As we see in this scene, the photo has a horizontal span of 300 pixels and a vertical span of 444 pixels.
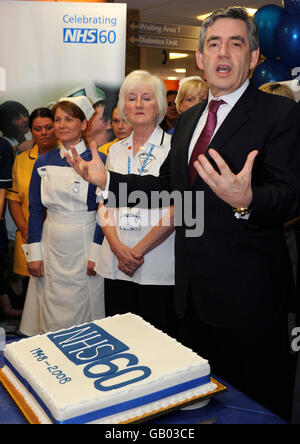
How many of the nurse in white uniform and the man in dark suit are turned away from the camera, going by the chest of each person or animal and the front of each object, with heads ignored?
0

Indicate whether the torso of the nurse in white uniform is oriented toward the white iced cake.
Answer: yes

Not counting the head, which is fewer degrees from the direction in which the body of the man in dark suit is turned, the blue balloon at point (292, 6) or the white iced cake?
the white iced cake

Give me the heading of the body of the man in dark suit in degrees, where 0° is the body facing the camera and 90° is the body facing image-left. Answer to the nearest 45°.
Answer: approximately 45°

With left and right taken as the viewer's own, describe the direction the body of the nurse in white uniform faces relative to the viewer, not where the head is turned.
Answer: facing the viewer

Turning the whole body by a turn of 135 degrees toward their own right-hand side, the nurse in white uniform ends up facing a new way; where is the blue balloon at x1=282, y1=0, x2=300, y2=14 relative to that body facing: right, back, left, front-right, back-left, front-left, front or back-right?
right

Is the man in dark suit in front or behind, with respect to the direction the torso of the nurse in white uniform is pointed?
in front

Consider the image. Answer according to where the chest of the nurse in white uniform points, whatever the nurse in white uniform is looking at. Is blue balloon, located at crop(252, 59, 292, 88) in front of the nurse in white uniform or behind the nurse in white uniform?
behind

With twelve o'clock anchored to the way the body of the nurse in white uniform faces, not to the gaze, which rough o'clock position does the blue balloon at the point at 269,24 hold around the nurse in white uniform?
The blue balloon is roughly at 7 o'clock from the nurse in white uniform.
